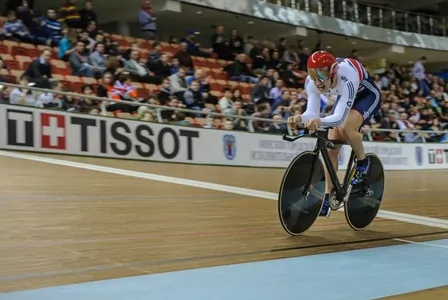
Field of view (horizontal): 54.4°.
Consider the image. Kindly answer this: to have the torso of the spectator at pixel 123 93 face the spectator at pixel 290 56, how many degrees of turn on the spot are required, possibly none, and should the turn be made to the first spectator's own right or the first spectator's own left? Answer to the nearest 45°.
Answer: approximately 90° to the first spectator's own left

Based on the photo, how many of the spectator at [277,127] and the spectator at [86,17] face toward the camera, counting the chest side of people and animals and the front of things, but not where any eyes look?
2

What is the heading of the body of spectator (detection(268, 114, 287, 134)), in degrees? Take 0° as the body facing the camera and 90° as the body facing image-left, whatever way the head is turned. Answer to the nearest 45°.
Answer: approximately 0°

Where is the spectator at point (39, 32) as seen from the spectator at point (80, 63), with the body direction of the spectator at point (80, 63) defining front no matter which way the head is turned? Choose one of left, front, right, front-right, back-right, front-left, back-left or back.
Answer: back

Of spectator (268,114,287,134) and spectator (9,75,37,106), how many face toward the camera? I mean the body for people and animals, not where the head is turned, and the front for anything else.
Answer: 2

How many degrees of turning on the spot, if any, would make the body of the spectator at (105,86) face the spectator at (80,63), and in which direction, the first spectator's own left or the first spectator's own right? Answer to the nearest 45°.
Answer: approximately 180°

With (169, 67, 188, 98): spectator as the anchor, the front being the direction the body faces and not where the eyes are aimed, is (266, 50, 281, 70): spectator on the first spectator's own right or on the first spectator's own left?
on the first spectator's own left
